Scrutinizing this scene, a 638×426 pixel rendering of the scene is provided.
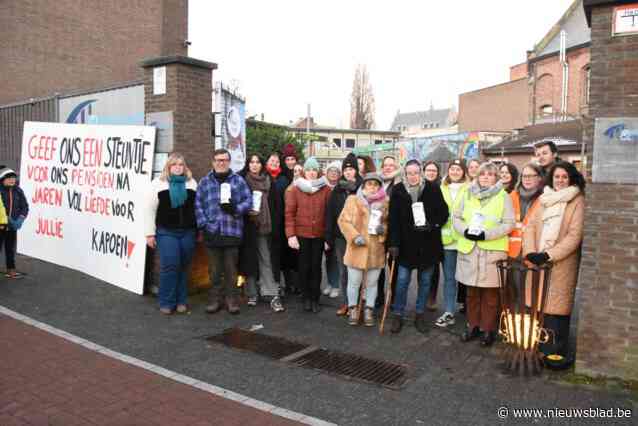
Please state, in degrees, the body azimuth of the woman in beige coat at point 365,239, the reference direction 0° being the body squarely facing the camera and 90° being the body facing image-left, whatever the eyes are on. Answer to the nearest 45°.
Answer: approximately 0°

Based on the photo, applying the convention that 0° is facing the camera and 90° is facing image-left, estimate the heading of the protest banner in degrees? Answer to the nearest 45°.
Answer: approximately 45°

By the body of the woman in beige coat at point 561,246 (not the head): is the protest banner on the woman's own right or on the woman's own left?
on the woman's own right

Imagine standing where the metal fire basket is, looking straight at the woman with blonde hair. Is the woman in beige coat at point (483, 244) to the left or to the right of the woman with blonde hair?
right

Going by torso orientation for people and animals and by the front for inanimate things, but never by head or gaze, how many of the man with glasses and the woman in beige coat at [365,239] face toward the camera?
2

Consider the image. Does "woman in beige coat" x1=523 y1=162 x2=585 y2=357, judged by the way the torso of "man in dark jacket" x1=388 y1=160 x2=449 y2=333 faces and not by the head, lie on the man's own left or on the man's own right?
on the man's own left
